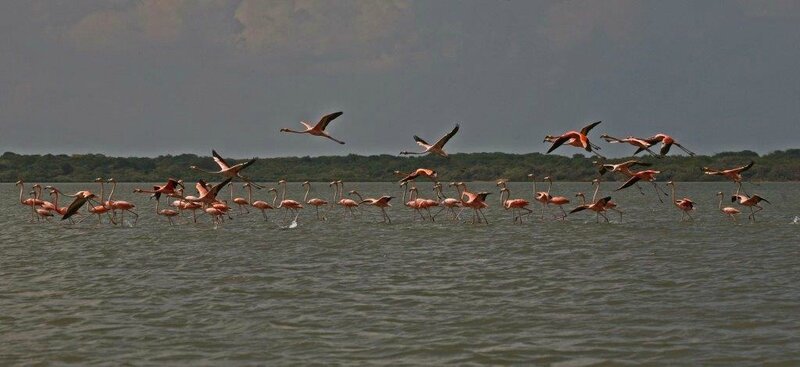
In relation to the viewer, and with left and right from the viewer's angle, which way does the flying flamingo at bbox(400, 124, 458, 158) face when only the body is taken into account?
facing to the left of the viewer

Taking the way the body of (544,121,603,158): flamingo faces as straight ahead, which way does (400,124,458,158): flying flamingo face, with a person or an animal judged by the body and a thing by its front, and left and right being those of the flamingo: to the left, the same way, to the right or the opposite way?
the same way

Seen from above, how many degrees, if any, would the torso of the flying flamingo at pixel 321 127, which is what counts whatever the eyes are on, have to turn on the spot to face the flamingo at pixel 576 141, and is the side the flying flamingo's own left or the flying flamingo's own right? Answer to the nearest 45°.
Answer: approximately 135° to the flying flamingo's own left

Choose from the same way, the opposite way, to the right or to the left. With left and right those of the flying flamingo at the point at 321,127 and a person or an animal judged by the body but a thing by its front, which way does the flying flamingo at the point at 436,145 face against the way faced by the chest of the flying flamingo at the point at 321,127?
the same way

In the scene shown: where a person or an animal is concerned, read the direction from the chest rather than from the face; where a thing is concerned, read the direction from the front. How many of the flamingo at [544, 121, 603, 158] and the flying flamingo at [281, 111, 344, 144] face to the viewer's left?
2

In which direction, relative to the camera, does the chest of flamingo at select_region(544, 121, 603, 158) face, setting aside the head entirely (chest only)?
to the viewer's left

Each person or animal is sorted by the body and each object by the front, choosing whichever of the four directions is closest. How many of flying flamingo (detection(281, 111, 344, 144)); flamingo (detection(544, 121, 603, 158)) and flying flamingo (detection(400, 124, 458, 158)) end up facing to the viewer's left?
3

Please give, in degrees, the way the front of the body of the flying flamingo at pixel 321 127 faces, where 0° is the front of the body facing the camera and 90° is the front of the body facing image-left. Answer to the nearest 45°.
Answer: approximately 90°

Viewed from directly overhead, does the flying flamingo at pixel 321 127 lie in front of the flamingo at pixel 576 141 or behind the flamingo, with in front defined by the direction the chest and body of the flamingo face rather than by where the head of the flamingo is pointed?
in front

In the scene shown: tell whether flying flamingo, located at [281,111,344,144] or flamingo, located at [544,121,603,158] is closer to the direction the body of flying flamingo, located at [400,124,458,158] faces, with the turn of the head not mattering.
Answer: the flying flamingo
